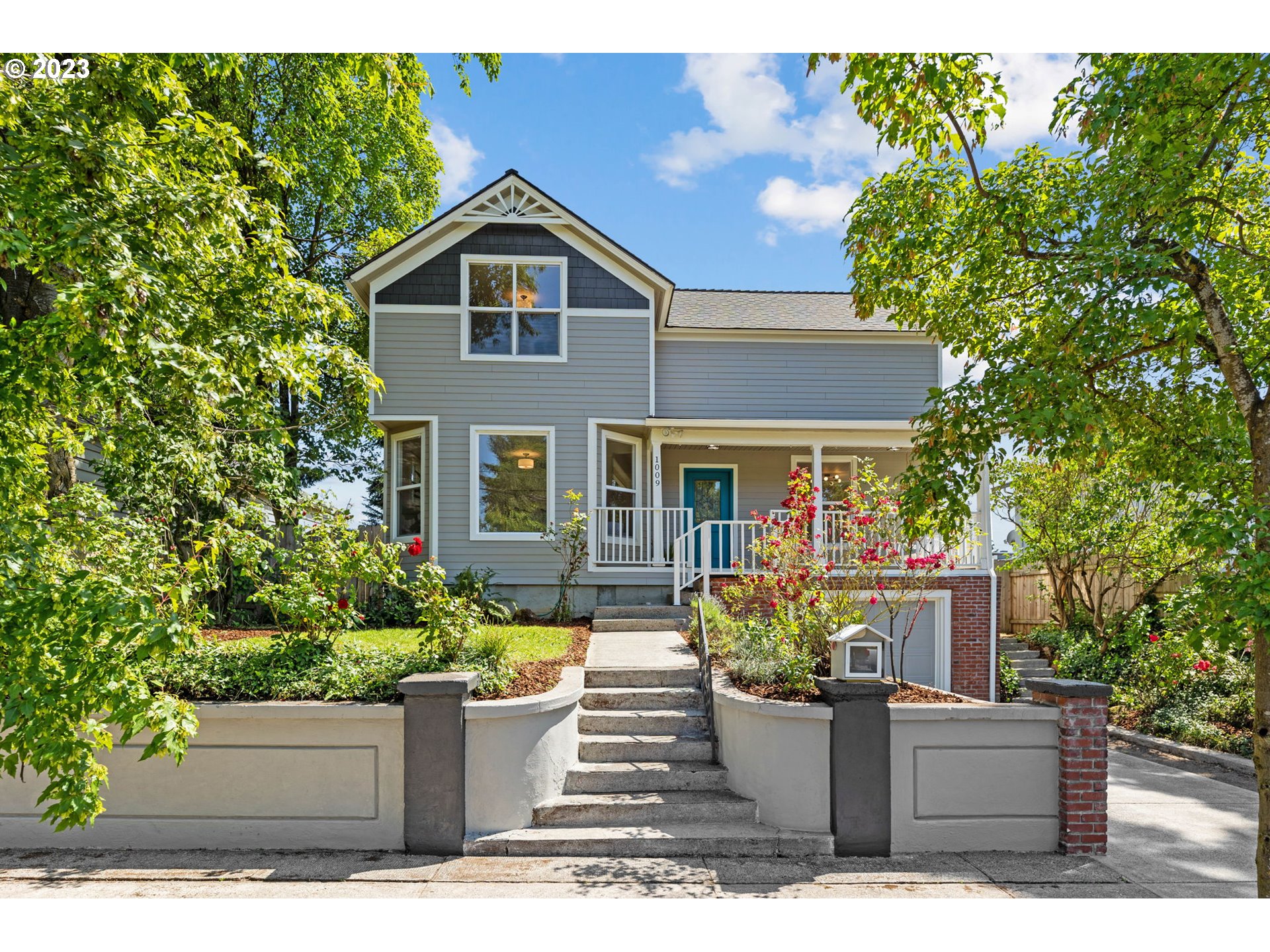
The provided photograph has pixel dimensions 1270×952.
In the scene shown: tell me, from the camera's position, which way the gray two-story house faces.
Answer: facing the viewer

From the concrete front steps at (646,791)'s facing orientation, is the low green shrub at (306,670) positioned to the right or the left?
on its right

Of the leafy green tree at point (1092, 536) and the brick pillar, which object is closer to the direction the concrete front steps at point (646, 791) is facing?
the brick pillar

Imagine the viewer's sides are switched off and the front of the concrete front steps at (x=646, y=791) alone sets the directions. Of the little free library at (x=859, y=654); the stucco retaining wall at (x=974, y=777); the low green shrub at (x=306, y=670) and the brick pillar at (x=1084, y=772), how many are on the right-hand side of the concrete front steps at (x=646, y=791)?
1

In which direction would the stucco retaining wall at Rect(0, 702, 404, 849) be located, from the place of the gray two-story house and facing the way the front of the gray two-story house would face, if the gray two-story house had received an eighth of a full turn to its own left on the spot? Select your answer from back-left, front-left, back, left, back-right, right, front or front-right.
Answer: front-right

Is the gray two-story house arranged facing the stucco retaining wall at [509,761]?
yes

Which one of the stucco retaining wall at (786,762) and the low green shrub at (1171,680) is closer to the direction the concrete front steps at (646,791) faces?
the stucco retaining wall

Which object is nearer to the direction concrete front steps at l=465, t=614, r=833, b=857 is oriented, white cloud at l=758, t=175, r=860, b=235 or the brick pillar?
the brick pillar

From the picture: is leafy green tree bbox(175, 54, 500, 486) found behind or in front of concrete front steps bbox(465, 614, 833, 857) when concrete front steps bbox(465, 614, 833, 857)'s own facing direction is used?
behind

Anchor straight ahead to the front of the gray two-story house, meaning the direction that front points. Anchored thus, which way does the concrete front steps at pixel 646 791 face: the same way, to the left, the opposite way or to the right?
the same way

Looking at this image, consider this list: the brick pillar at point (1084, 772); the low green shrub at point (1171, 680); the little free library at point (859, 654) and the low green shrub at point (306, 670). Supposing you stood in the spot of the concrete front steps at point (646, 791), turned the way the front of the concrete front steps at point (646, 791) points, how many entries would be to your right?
1

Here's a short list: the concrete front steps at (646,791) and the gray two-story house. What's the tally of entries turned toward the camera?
2
